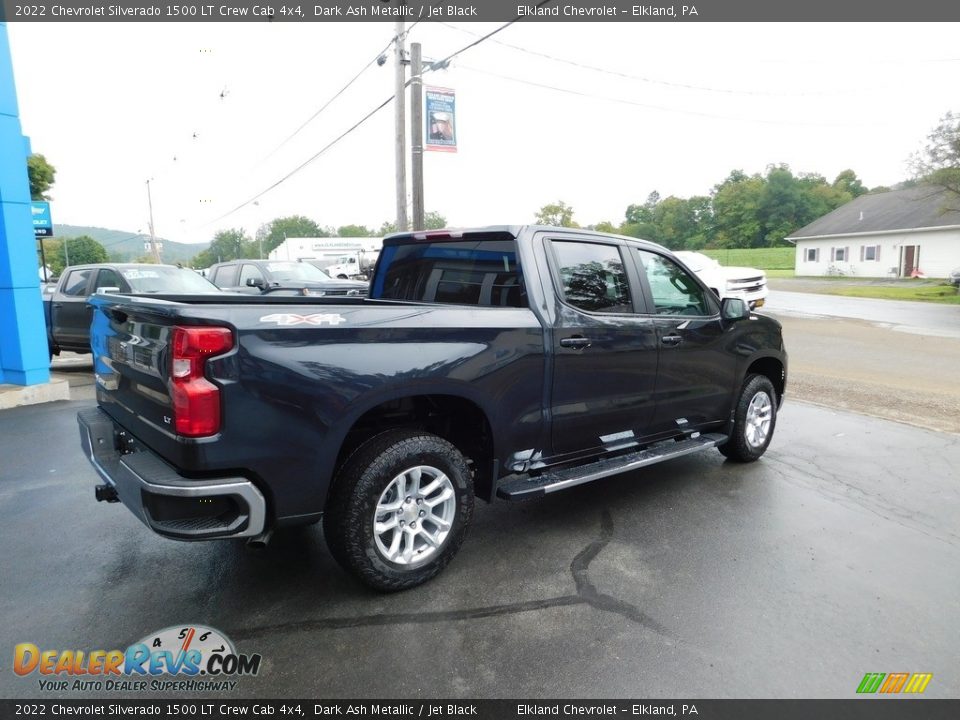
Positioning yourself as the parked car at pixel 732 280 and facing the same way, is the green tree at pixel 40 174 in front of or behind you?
behind

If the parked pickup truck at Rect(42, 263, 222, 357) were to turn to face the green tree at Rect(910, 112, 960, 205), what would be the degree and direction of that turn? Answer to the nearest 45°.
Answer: approximately 45° to its left

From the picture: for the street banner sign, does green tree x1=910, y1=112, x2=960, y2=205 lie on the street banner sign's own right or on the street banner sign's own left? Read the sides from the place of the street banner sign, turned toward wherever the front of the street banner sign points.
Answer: on the street banner sign's own left

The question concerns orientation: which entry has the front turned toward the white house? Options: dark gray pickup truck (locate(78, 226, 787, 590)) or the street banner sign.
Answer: the dark gray pickup truck

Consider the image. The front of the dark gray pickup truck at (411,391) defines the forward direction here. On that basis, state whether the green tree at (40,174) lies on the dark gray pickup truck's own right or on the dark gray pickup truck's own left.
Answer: on the dark gray pickup truck's own left

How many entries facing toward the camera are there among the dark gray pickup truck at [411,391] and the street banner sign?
1

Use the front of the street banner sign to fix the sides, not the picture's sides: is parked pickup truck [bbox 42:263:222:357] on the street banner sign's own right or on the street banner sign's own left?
on the street banner sign's own right

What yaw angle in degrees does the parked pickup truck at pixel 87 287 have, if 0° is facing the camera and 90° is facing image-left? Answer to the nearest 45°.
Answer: approximately 315°

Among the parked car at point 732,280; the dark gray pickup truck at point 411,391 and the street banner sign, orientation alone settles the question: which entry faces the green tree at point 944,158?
the dark gray pickup truck

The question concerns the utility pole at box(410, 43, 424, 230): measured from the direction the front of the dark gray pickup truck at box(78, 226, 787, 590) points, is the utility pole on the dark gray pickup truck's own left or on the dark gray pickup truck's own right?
on the dark gray pickup truck's own left

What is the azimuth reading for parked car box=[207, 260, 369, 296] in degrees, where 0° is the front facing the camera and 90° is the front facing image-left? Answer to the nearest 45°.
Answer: approximately 315°

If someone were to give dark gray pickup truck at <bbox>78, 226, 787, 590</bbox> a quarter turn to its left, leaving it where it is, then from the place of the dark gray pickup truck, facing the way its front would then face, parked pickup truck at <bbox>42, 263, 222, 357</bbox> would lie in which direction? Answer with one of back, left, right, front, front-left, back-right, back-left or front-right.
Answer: front
